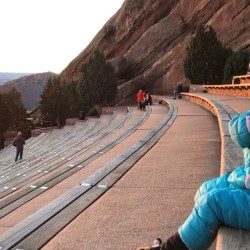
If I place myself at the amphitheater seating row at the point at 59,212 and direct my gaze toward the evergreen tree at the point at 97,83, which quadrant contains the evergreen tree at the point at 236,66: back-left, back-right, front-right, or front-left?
front-right

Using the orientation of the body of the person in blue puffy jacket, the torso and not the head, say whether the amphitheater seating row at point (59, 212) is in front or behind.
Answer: in front

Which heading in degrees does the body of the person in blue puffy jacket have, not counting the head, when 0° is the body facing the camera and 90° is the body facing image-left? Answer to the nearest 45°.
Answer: approximately 90°

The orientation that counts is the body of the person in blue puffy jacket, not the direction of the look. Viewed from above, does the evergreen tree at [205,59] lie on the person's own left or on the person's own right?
on the person's own right

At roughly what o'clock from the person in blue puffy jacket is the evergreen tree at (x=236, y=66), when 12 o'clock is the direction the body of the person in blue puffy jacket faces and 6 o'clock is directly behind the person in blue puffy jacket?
The evergreen tree is roughly at 3 o'clock from the person in blue puffy jacket.
